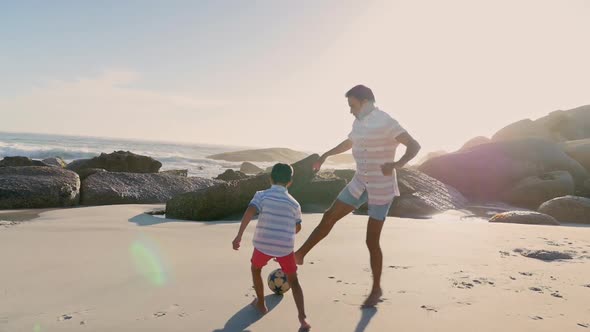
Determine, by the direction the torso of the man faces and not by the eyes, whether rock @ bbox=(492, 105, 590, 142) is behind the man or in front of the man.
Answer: behind

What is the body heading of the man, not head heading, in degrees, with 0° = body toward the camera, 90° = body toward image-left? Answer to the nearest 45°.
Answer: approximately 45°

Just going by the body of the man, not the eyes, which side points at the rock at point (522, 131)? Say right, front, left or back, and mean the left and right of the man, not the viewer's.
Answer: back

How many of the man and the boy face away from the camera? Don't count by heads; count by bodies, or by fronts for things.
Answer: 1

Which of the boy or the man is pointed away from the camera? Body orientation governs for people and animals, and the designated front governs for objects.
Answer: the boy

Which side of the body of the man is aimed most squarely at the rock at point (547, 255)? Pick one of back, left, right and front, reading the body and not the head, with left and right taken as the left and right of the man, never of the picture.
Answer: back

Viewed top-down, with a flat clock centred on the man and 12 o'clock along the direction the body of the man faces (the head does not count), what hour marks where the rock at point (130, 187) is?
The rock is roughly at 3 o'clock from the man.

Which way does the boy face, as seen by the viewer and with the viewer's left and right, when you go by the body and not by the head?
facing away from the viewer

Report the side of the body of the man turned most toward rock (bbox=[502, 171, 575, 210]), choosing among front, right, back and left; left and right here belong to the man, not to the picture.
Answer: back

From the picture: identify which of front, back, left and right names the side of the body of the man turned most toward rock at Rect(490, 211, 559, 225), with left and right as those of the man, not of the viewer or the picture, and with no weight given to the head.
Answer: back
